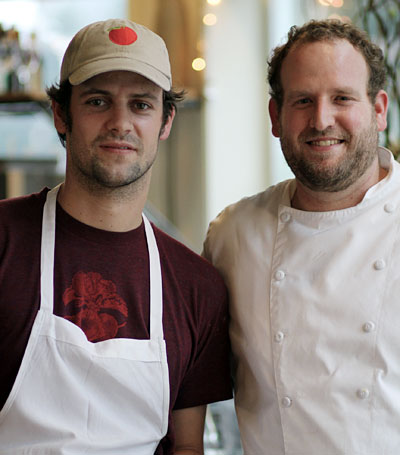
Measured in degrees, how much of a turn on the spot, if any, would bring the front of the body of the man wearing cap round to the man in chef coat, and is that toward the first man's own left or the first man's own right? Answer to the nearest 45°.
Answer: approximately 90° to the first man's own left

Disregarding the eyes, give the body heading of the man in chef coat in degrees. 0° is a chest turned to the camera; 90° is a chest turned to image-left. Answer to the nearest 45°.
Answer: approximately 0°

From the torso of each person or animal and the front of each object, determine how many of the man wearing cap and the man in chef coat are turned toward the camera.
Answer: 2

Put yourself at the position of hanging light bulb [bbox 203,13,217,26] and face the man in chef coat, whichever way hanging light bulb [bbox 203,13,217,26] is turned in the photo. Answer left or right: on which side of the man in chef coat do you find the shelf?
right

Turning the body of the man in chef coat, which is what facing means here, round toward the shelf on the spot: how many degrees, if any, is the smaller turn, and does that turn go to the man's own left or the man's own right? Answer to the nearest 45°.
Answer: approximately 135° to the man's own right

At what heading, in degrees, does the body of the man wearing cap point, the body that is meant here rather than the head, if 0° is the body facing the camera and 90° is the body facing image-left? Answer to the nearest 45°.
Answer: approximately 0°

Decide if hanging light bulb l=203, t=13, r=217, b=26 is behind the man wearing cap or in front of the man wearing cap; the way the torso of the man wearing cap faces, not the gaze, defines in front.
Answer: behind

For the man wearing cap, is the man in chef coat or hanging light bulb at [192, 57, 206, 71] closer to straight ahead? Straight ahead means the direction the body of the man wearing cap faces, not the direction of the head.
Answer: the man in chef coat

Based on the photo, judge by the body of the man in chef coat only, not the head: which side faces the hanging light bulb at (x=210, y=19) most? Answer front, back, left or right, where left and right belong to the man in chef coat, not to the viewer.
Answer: back

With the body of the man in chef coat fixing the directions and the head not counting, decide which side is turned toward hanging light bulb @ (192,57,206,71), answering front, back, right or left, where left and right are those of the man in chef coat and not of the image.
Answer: back

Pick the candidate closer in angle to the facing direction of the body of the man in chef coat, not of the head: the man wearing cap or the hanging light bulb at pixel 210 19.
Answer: the man wearing cap
